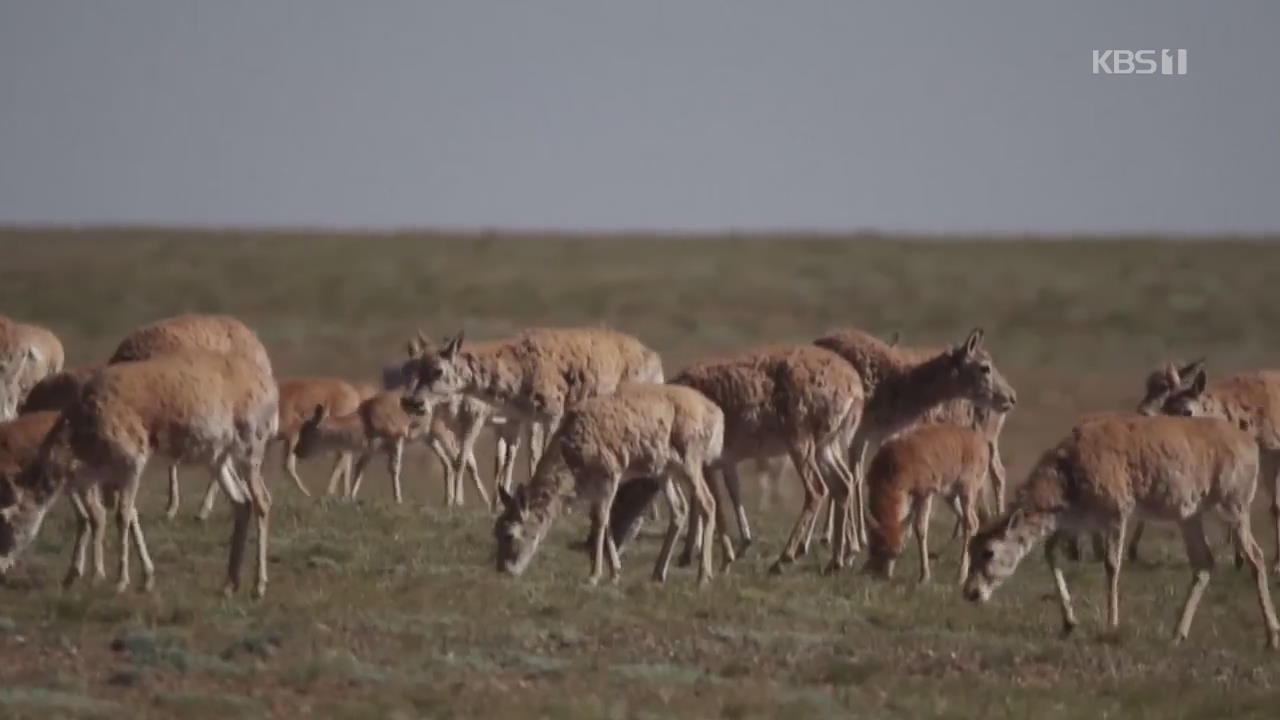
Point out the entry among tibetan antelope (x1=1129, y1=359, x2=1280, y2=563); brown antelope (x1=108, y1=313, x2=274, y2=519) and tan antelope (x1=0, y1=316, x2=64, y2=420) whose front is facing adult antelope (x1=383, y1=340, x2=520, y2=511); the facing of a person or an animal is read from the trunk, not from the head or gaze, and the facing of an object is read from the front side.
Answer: the tibetan antelope

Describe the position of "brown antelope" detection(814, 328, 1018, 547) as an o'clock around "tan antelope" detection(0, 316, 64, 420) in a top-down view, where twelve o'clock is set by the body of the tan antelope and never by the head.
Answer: The brown antelope is roughly at 7 o'clock from the tan antelope.

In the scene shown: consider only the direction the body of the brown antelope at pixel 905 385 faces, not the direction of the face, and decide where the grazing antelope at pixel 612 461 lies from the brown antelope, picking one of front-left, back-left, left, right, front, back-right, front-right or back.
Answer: back-right

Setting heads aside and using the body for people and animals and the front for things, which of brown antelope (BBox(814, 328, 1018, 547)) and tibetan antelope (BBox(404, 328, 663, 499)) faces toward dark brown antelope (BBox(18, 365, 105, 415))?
the tibetan antelope

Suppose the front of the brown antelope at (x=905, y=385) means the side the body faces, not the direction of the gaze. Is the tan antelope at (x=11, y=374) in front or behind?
behind

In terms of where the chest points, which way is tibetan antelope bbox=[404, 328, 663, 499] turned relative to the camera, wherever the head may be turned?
to the viewer's left

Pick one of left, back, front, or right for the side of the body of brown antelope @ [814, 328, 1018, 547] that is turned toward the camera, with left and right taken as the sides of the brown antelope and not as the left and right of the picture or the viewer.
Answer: right

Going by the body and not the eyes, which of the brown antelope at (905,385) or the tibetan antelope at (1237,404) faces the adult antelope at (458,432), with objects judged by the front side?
the tibetan antelope

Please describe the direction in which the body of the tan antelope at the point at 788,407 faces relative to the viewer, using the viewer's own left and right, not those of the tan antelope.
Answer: facing to the left of the viewer

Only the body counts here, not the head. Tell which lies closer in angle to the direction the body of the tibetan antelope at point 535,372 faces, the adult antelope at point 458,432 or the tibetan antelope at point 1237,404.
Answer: the adult antelope

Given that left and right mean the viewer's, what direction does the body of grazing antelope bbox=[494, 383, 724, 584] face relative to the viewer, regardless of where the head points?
facing to the left of the viewer

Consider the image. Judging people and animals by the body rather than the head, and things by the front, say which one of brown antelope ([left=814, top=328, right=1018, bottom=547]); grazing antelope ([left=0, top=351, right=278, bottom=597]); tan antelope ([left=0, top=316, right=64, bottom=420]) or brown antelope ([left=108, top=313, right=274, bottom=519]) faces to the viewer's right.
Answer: brown antelope ([left=814, top=328, right=1018, bottom=547])
